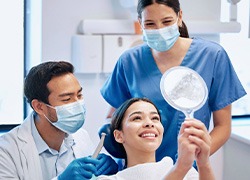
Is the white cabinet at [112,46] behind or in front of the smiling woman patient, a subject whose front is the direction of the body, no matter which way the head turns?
behind

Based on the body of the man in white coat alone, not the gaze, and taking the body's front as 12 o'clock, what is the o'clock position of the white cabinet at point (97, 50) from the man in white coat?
The white cabinet is roughly at 8 o'clock from the man in white coat.

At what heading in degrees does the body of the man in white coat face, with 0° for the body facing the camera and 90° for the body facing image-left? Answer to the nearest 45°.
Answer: approximately 315°

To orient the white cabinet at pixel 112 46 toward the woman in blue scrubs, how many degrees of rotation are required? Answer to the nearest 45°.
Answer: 0° — it already faces them

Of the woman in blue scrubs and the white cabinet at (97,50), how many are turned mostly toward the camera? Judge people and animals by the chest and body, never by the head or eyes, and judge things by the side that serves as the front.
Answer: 2

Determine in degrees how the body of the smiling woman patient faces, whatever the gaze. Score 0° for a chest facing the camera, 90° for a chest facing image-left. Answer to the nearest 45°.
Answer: approximately 315°

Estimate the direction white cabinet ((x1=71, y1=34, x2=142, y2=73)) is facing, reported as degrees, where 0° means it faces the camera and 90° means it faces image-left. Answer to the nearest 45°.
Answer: approximately 0°
